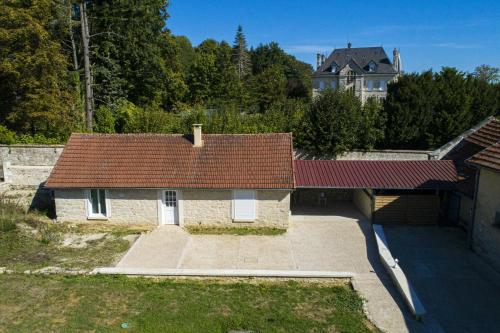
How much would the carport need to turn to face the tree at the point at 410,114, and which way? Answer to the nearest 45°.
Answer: approximately 180°

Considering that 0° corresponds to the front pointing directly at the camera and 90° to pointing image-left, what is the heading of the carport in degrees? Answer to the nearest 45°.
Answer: approximately 0°

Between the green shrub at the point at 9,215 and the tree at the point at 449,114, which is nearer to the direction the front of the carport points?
the green shrub

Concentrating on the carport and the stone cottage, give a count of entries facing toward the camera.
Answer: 2

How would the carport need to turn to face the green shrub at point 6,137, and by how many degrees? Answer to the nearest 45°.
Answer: approximately 90° to its right

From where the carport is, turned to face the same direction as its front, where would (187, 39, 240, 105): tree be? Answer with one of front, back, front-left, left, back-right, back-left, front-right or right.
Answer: back-right

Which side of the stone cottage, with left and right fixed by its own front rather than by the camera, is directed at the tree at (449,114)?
left

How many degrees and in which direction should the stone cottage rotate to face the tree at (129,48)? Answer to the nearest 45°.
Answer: approximately 180°

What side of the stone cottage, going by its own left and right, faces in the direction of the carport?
left
